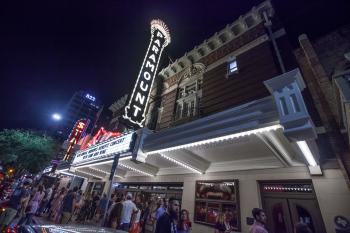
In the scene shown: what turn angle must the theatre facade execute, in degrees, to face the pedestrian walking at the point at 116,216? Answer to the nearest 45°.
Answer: approximately 45° to its right

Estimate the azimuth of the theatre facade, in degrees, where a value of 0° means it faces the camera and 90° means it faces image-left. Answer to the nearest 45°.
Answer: approximately 45°

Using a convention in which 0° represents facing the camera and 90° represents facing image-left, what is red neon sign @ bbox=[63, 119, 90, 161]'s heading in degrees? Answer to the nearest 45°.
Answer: approximately 0°

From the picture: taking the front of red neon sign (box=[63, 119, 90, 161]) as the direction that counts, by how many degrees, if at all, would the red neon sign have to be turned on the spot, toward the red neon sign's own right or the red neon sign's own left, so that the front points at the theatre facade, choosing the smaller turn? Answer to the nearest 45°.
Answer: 0° — it already faces it

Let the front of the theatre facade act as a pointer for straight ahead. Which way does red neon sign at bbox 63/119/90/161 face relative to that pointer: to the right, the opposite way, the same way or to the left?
to the left
